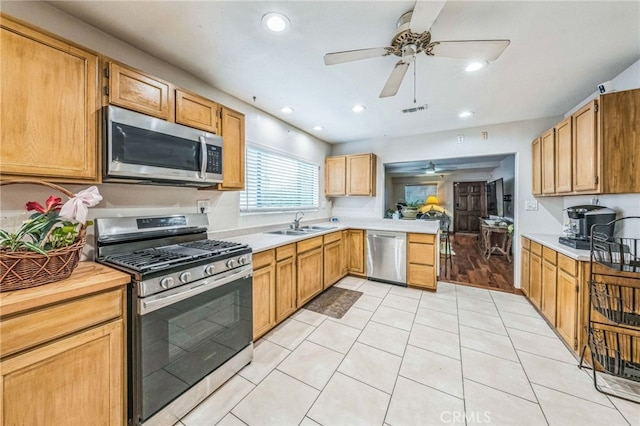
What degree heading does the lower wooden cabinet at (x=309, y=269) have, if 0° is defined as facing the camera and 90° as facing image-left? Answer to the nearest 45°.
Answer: approximately 315°

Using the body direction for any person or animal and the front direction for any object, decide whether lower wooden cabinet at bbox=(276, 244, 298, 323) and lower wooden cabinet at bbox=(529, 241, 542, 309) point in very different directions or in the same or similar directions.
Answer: very different directions

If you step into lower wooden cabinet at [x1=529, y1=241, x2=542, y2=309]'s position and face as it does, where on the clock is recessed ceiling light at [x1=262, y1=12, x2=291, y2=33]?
The recessed ceiling light is roughly at 10 o'clock from the lower wooden cabinet.

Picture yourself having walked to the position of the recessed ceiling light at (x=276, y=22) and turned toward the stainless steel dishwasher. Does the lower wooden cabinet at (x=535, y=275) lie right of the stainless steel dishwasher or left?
right

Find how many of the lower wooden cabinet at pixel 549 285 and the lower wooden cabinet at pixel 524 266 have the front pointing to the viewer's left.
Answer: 2

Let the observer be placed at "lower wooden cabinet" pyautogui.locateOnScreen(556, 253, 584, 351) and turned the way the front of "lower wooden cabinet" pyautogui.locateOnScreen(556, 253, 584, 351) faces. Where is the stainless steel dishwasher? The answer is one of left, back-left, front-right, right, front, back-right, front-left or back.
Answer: front-right

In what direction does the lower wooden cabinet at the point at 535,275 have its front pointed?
to the viewer's left

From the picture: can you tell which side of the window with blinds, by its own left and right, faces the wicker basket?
right
